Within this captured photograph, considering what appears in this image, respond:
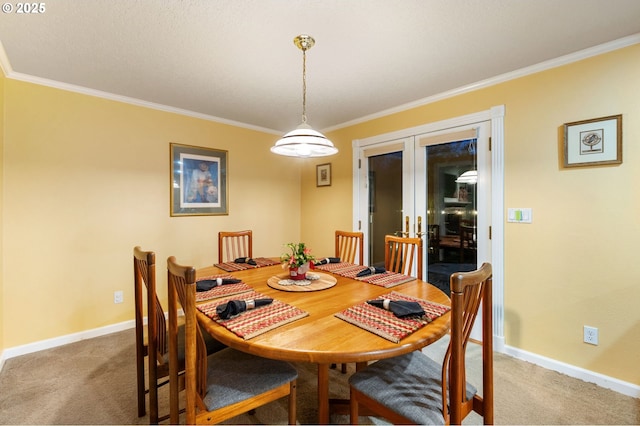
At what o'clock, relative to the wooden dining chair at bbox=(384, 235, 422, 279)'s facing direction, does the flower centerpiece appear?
The flower centerpiece is roughly at 12 o'clock from the wooden dining chair.

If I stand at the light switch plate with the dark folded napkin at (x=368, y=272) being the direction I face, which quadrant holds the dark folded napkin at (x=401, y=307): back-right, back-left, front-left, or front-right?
front-left

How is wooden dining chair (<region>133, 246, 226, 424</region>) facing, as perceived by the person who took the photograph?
facing away from the viewer and to the right of the viewer

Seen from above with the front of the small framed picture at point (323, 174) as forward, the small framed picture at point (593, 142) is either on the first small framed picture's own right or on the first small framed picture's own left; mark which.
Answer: on the first small framed picture's own left

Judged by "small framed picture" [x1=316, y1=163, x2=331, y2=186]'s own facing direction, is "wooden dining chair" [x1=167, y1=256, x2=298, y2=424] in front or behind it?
in front

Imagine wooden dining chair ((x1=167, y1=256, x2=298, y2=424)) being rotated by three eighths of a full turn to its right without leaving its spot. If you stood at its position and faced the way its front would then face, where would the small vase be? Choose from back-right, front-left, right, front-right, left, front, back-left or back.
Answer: back-left

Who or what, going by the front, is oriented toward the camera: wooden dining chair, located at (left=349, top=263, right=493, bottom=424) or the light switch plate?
the light switch plate

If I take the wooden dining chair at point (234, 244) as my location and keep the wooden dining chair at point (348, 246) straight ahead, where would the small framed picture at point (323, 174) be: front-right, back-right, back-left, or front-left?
front-left

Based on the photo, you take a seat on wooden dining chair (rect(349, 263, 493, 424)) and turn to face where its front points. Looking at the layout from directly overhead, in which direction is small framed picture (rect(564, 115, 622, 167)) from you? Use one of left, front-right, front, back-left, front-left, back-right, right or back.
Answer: right

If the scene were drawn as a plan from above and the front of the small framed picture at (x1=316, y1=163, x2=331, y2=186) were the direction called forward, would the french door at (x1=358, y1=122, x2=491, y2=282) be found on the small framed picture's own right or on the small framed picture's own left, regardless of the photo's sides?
on the small framed picture's own left

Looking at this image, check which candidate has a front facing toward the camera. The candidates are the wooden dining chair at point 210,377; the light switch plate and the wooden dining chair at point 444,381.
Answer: the light switch plate

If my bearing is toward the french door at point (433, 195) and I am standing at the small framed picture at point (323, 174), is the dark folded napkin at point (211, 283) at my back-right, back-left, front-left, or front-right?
front-right

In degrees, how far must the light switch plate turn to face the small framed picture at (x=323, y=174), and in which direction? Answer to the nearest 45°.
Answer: approximately 90° to its right

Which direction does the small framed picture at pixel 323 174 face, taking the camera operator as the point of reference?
facing the viewer and to the left of the viewer

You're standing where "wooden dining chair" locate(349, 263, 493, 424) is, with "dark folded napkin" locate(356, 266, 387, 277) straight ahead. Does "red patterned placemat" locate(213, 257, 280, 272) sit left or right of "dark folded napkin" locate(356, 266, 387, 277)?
left

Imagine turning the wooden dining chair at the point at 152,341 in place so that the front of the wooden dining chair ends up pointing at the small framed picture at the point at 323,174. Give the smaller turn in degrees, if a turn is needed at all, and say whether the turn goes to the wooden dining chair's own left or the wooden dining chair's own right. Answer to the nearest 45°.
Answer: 0° — it already faces it

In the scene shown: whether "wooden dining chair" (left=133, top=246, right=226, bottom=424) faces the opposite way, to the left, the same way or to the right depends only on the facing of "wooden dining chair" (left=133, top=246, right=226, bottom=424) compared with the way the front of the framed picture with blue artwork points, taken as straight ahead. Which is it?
to the left

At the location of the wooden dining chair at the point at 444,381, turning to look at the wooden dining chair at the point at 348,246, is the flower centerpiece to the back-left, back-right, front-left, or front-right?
front-left

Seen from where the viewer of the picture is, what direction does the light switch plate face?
facing the viewer

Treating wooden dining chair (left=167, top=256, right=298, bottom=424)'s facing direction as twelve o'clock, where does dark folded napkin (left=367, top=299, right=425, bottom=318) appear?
The dark folded napkin is roughly at 2 o'clock from the wooden dining chair.
